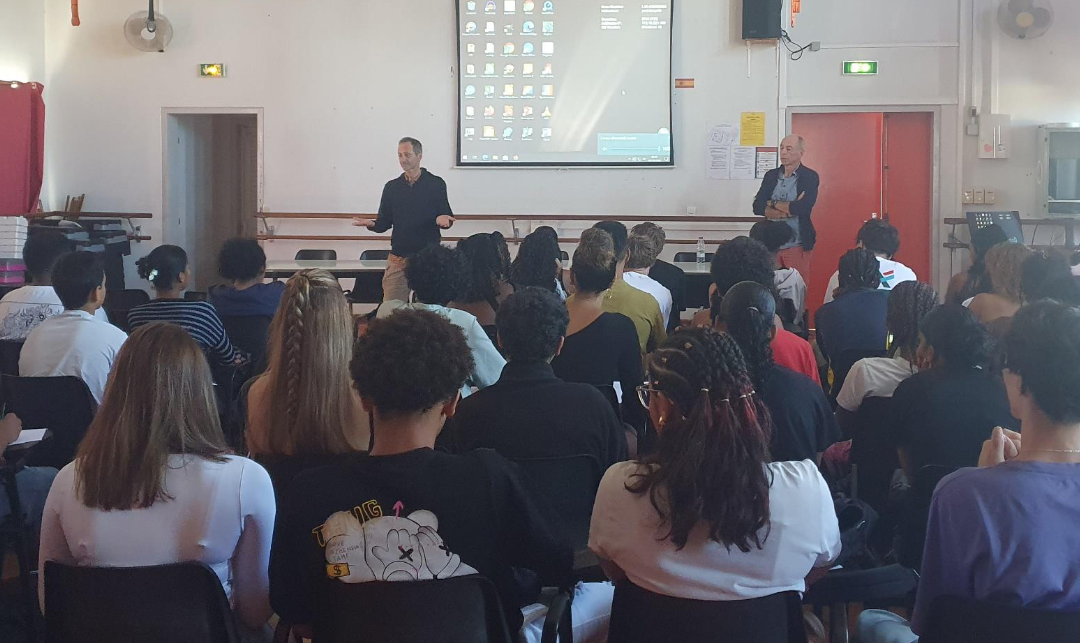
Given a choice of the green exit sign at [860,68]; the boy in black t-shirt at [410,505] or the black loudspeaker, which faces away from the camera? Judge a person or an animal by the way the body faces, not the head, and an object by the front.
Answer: the boy in black t-shirt

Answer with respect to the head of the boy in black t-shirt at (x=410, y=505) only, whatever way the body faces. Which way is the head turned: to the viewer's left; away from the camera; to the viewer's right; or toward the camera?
away from the camera

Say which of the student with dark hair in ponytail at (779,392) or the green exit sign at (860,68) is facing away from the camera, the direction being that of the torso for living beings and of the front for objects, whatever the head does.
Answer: the student with dark hair in ponytail

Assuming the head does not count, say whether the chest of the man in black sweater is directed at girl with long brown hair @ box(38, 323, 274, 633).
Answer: yes

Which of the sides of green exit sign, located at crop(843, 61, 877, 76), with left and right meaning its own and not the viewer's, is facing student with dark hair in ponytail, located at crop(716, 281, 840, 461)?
front

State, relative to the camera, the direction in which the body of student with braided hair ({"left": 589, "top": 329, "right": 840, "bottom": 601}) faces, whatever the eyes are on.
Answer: away from the camera

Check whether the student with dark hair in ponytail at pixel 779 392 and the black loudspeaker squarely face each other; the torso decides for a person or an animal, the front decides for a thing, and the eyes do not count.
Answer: yes

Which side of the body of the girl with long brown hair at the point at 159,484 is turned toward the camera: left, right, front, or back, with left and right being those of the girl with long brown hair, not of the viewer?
back

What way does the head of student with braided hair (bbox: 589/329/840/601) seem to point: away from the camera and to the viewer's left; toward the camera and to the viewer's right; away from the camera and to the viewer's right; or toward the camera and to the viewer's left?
away from the camera and to the viewer's left

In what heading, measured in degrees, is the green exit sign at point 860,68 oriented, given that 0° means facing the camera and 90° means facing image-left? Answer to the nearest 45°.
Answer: approximately 0°

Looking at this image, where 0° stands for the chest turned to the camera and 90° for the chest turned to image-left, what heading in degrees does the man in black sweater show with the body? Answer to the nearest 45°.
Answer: approximately 0°

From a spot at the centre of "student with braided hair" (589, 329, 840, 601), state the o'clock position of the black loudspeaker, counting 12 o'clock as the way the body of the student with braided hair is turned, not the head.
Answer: The black loudspeaker is roughly at 12 o'clock from the student with braided hair.
